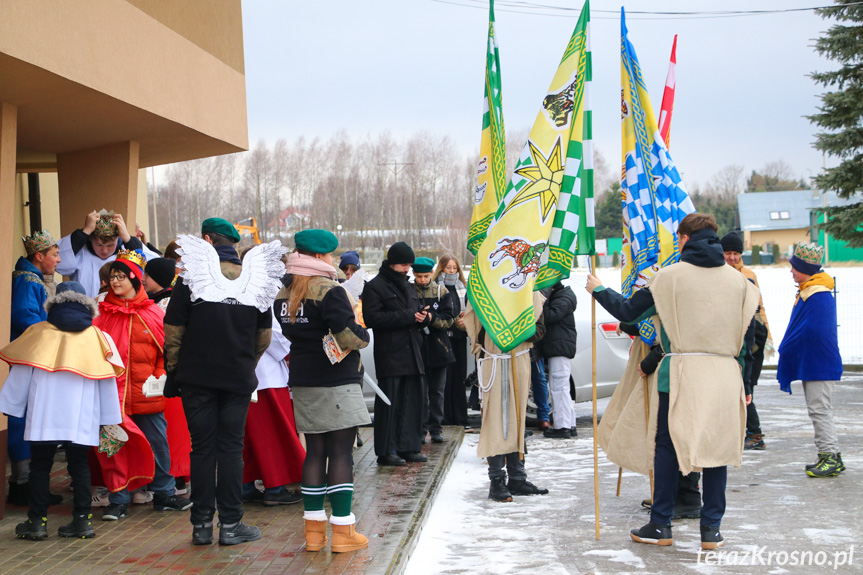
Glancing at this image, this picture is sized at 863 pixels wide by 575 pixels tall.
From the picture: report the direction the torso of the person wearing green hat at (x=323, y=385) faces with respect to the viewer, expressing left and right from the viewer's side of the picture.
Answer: facing away from the viewer and to the right of the viewer

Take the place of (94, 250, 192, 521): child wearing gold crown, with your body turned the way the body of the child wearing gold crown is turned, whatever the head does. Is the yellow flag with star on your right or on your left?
on your left

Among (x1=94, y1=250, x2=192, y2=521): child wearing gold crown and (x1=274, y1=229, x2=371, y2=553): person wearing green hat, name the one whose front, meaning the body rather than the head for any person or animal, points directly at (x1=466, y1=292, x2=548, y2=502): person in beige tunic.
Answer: the person wearing green hat

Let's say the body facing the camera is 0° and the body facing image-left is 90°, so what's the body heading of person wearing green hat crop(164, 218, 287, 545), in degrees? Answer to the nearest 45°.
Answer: approximately 180°

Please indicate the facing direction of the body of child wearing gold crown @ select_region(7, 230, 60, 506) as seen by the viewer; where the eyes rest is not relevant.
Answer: to the viewer's right

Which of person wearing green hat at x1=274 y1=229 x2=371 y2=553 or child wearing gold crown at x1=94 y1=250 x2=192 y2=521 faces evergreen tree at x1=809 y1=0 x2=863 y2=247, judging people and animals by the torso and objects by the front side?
the person wearing green hat
